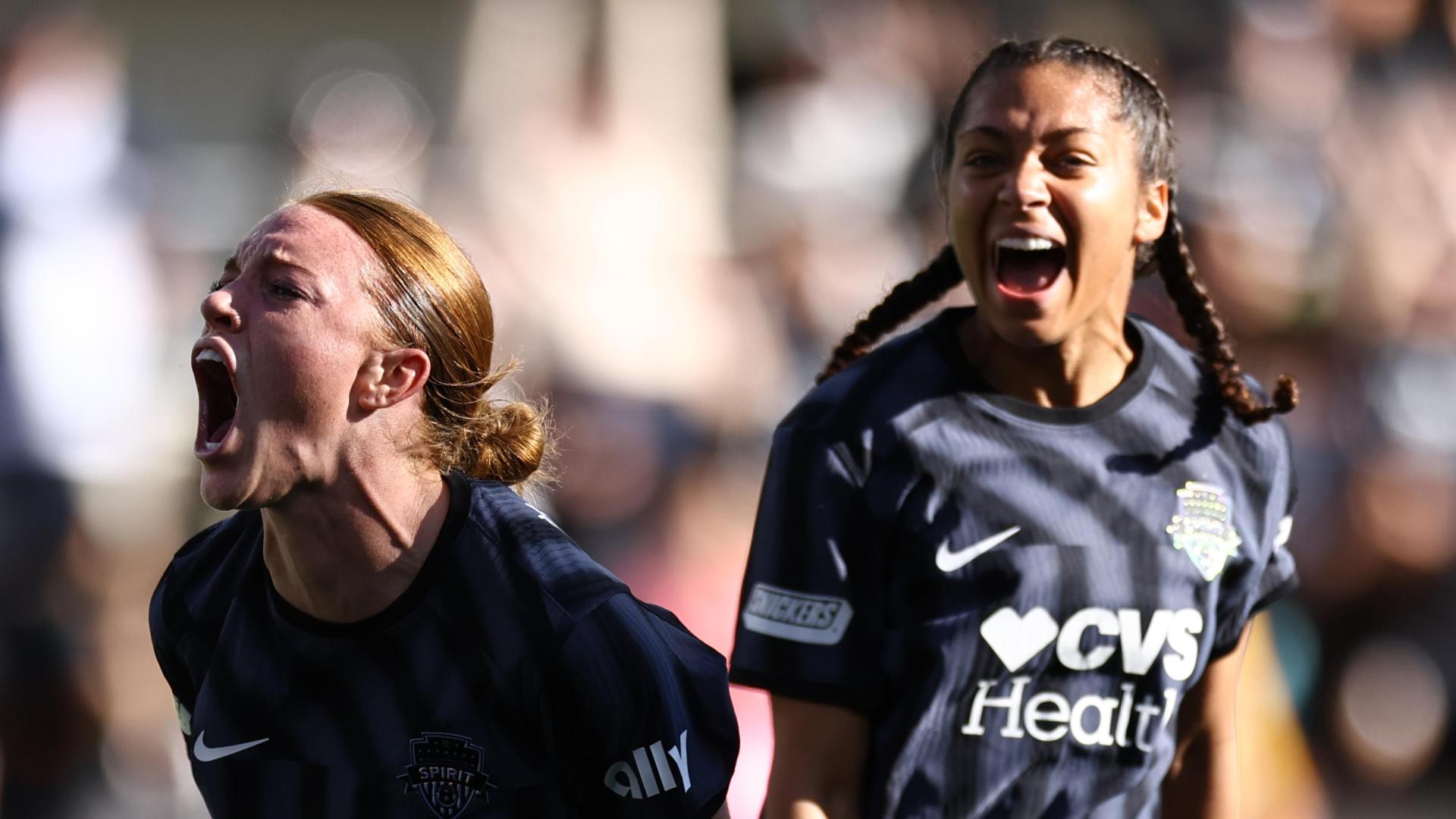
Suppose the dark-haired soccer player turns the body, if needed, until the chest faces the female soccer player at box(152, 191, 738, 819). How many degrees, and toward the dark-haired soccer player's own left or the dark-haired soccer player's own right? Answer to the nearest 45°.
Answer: approximately 90° to the dark-haired soccer player's own right

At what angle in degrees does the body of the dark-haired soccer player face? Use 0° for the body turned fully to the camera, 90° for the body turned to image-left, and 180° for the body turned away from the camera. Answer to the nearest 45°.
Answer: approximately 315°

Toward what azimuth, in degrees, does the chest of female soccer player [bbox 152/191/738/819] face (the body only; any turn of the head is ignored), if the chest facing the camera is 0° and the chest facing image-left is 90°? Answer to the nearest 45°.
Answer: approximately 45°

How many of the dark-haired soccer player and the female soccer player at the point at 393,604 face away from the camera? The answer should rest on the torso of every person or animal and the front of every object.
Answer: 0

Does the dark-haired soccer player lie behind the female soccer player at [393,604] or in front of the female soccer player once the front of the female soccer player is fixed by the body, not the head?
behind

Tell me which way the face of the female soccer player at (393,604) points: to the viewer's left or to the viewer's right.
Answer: to the viewer's left
